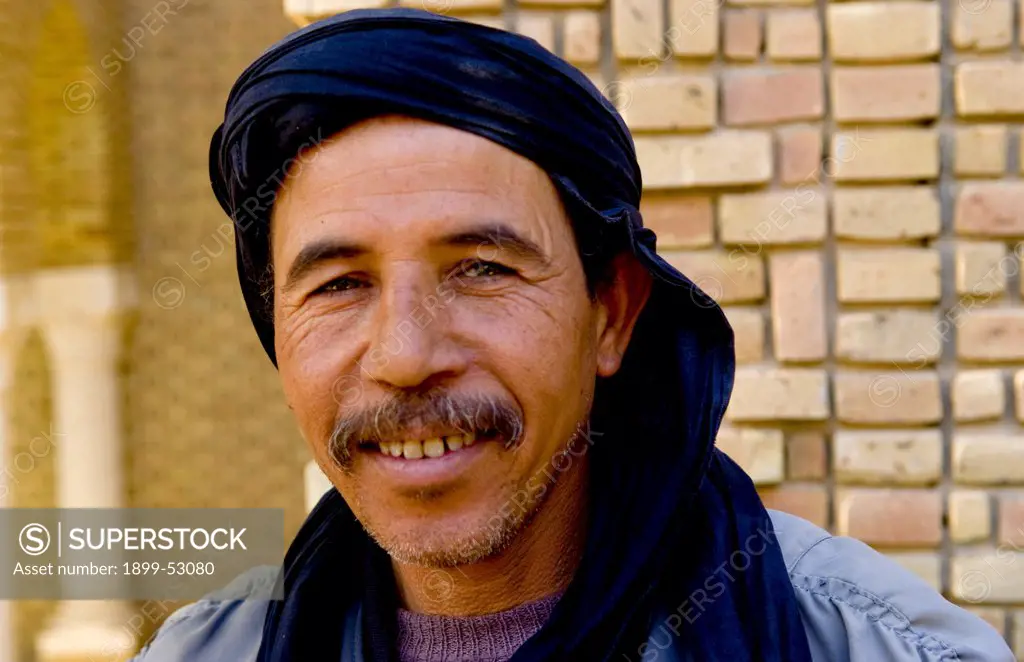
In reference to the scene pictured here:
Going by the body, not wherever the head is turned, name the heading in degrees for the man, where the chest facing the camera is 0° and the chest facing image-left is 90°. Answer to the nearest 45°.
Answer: approximately 0°
